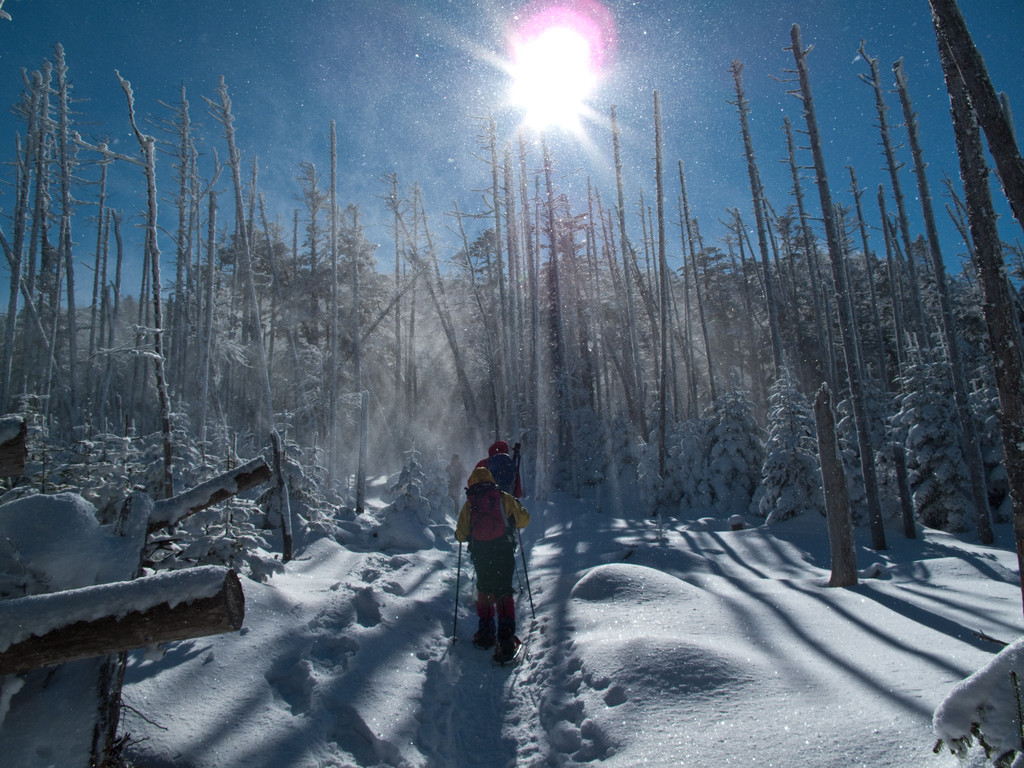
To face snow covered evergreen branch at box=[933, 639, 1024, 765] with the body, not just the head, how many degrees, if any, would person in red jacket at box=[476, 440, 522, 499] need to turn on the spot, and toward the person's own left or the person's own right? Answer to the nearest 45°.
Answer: approximately 180°

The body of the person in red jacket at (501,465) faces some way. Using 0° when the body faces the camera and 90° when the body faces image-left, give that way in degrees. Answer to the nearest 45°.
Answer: approximately 180°

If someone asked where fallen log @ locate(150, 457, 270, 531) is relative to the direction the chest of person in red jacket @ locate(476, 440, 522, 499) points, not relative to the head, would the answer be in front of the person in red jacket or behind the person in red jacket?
behind

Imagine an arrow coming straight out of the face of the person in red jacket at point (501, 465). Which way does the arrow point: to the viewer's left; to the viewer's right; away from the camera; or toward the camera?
away from the camera

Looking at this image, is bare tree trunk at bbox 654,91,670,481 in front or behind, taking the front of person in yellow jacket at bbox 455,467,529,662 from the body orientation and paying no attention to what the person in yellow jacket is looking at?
in front

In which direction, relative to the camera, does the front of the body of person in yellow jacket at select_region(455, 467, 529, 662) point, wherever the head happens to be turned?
away from the camera

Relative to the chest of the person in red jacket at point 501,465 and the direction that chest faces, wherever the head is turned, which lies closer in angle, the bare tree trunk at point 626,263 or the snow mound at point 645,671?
the bare tree trunk

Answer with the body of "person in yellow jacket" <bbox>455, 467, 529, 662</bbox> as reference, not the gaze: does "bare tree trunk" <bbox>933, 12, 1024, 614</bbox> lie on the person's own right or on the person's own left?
on the person's own right

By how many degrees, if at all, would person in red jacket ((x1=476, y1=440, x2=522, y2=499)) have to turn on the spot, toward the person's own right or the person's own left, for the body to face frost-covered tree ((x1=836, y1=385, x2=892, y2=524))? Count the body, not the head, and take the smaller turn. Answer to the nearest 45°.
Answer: approximately 45° to the person's own right

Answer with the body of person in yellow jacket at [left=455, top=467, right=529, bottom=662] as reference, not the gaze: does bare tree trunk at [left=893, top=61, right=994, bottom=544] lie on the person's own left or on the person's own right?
on the person's own right

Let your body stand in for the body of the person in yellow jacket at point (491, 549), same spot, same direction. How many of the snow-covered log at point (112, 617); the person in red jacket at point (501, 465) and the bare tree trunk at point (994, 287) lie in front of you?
1

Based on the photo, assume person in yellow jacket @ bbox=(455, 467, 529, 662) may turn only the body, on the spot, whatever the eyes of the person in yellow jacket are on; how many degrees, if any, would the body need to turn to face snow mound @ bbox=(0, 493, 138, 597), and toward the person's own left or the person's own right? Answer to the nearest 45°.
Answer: approximately 135° to the person's own left

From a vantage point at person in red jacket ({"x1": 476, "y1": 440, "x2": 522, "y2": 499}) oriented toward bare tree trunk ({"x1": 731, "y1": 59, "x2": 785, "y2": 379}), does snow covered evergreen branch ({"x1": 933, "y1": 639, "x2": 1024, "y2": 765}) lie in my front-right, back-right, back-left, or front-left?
back-right

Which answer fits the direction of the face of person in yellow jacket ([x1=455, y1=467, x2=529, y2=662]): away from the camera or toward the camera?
away from the camera

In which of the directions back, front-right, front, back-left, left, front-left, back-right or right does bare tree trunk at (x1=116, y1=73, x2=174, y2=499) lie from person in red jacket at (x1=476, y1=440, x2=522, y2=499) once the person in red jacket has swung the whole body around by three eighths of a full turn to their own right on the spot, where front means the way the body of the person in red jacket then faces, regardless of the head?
back-right
